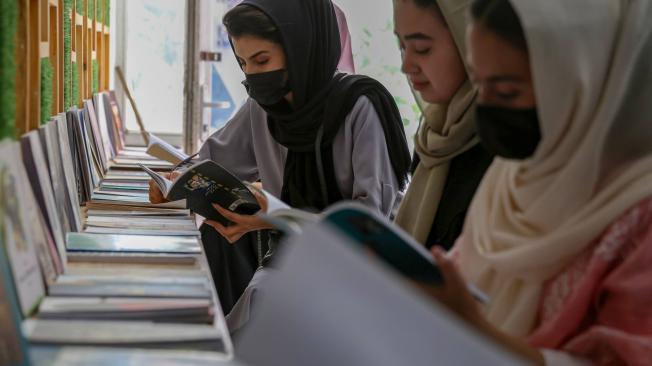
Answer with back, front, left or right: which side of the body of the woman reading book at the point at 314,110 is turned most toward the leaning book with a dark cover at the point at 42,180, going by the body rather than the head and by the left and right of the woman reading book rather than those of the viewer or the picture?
front

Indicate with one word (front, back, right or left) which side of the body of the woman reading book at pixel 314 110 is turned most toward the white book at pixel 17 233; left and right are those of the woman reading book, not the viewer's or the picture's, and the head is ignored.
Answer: front

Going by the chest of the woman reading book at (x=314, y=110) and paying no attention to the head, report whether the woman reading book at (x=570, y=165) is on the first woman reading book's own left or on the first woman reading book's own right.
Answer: on the first woman reading book's own left

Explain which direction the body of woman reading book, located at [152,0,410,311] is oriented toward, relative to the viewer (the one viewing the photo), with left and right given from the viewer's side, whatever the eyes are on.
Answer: facing the viewer and to the left of the viewer

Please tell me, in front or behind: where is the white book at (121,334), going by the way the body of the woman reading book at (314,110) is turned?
in front
